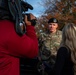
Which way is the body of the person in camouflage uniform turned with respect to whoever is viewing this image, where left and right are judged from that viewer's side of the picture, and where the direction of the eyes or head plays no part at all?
facing the viewer

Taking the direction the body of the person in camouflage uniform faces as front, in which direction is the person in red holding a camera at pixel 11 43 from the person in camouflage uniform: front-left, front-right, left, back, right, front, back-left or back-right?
front
